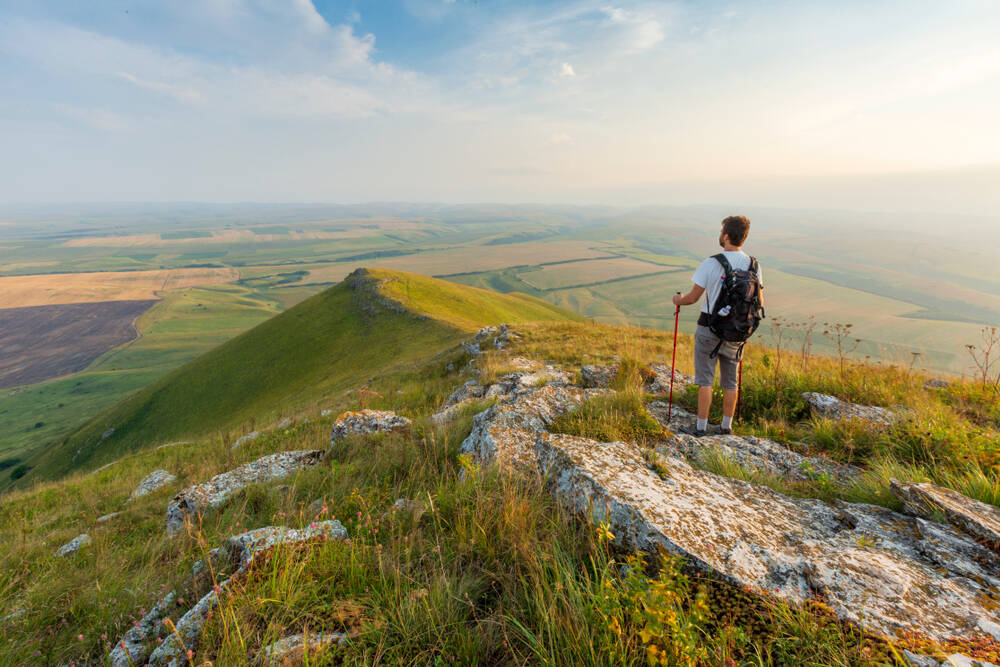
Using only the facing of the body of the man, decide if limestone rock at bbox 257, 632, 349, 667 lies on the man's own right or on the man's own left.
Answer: on the man's own left

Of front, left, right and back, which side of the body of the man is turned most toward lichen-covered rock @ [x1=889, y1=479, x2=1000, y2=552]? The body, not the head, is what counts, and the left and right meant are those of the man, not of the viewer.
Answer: back

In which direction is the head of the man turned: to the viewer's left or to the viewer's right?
to the viewer's left

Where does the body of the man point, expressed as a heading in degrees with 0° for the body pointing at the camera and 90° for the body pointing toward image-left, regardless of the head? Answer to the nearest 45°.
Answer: approximately 135°

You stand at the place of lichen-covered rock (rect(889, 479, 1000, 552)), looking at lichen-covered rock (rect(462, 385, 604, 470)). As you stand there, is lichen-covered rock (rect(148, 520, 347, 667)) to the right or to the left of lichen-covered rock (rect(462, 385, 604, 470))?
left

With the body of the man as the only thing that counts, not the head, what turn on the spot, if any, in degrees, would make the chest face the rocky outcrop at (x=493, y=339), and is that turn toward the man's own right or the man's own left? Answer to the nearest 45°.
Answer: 0° — they already face it

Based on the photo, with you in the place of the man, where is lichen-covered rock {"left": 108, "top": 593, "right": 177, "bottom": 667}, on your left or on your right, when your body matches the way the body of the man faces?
on your left

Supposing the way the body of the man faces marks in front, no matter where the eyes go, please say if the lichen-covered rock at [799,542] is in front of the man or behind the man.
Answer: behind
